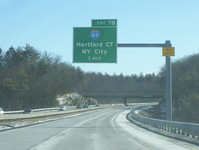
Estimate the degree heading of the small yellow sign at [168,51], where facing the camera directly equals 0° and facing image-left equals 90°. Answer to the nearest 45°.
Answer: approximately 0°

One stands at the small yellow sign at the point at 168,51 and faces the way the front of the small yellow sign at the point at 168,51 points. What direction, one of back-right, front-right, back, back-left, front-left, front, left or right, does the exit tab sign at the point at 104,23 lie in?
right

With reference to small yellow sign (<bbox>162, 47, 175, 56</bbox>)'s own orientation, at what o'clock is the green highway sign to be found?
The green highway sign is roughly at 3 o'clock from the small yellow sign.

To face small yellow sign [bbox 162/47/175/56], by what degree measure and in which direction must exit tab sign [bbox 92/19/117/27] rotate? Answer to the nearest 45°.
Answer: approximately 90° to its left
